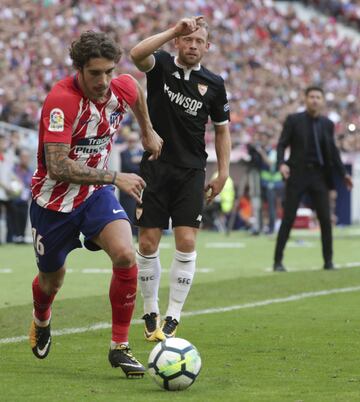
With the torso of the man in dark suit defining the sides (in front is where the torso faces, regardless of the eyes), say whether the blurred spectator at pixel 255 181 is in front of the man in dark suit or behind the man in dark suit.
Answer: behind

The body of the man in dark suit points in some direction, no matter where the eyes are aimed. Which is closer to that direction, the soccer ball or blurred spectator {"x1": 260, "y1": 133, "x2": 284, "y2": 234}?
the soccer ball

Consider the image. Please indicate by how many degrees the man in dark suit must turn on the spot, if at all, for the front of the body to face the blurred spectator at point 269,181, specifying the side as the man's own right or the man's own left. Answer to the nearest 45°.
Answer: approximately 180°

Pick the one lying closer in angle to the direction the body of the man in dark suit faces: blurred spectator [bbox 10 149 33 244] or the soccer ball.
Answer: the soccer ball

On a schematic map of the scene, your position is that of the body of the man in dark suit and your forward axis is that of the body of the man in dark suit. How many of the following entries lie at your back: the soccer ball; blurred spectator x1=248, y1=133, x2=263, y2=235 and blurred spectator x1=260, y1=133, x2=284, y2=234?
2

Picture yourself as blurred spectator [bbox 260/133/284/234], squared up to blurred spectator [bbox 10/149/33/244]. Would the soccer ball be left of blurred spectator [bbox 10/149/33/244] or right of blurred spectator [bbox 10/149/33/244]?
left

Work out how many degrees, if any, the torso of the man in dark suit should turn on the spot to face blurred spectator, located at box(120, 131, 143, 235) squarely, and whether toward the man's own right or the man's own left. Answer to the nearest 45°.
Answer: approximately 135° to the man's own right

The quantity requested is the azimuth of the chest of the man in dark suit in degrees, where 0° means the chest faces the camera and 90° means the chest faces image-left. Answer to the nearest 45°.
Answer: approximately 0°

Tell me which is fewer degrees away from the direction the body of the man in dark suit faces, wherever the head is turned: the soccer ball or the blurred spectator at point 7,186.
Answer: the soccer ball
